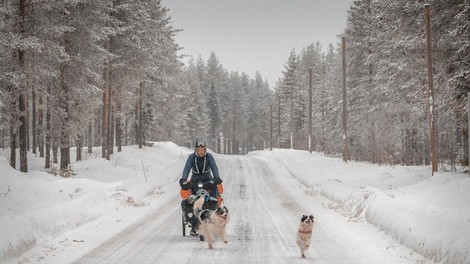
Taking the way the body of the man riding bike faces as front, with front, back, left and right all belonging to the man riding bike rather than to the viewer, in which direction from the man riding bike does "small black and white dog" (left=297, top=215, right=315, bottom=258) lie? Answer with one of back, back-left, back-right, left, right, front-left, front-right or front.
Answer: front-left

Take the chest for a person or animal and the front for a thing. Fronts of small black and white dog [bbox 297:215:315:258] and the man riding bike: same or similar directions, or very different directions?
same or similar directions

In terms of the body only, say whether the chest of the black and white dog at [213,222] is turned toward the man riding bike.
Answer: no

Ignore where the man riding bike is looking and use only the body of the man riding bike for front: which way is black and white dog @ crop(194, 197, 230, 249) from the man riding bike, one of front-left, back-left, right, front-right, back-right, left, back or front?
front

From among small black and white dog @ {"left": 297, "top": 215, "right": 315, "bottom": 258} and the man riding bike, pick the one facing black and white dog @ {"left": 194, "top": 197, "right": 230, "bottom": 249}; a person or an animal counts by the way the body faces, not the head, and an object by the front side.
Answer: the man riding bike

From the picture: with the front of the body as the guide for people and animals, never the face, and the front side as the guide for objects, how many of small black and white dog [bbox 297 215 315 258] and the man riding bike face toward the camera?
2

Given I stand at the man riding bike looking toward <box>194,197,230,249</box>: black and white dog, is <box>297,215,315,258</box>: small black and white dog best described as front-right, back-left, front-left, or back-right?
front-left

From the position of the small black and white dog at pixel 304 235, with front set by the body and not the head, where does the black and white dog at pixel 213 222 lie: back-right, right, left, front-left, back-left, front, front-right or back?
right

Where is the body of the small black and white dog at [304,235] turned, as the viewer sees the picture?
toward the camera

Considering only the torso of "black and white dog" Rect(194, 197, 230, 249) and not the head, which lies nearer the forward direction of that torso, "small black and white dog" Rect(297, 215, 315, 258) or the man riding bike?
the small black and white dog

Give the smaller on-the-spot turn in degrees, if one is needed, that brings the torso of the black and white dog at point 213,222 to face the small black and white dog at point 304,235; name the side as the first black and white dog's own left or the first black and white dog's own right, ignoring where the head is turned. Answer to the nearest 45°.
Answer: approximately 45° to the first black and white dog's own left

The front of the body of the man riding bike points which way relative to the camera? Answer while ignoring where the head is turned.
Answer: toward the camera
